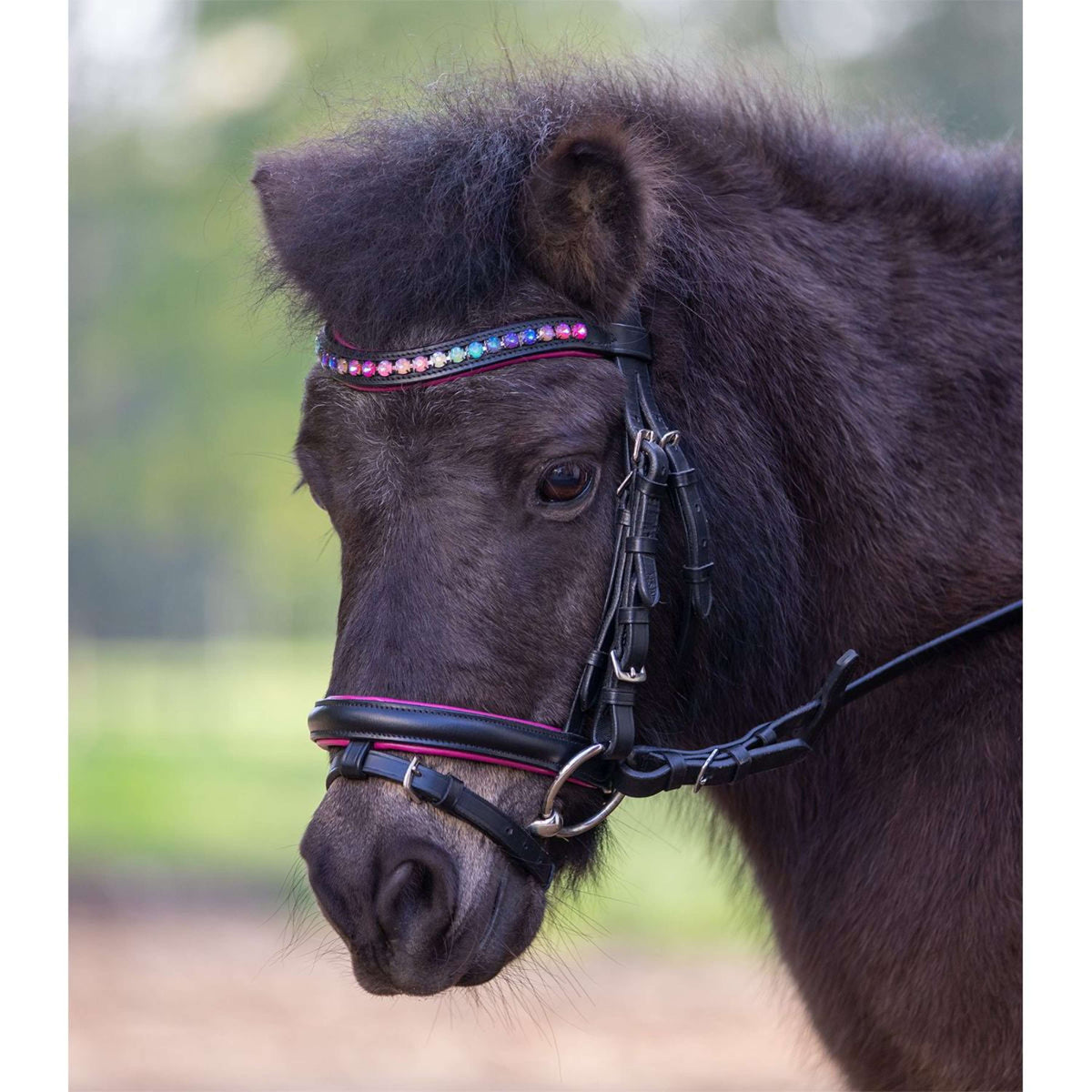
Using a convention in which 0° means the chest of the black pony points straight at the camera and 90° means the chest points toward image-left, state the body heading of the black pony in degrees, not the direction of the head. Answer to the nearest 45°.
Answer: approximately 45°
